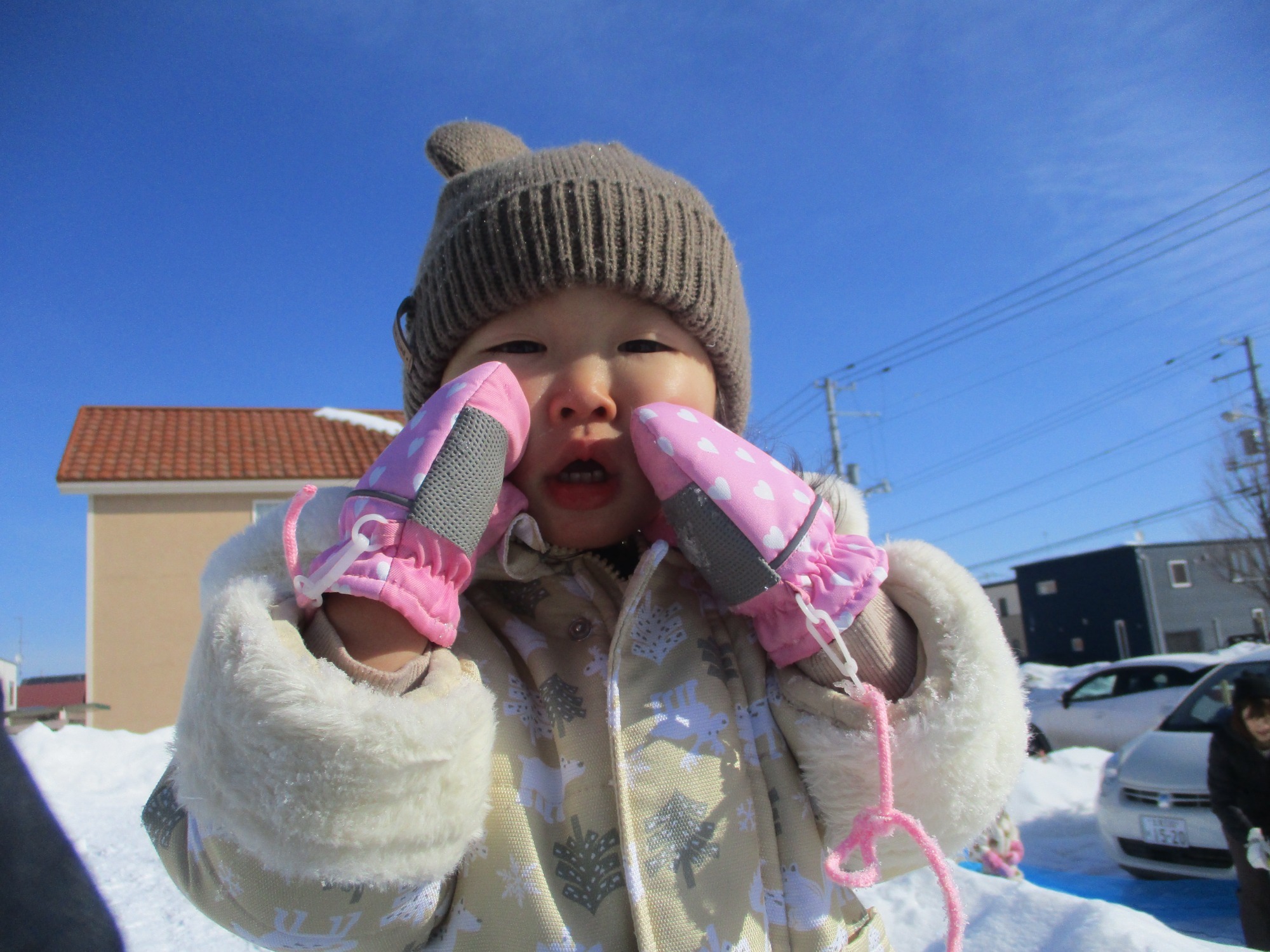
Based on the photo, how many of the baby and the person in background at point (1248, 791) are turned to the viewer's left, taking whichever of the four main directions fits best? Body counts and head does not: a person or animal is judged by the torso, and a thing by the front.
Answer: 0

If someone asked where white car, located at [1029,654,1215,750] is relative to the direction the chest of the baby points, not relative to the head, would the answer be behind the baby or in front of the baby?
behind

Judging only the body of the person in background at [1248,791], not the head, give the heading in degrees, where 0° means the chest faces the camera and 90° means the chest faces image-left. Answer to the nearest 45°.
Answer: approximately 0°

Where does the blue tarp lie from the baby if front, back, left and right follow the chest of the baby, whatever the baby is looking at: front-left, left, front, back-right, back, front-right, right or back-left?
back-left

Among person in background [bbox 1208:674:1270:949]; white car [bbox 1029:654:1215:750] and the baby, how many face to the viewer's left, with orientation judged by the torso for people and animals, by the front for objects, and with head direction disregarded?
1

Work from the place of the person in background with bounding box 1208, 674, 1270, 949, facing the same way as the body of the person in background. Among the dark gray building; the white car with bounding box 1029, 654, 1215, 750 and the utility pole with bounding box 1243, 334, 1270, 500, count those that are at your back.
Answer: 3

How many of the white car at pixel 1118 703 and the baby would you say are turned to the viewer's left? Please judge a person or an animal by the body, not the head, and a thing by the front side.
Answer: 1

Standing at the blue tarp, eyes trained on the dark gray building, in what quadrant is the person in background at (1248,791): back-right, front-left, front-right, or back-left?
back-right

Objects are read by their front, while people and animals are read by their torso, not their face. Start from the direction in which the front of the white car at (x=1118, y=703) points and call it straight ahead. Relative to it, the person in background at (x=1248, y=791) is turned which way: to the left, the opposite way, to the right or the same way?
to the left

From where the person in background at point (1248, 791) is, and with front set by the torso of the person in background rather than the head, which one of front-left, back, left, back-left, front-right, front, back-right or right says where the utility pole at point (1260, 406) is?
back

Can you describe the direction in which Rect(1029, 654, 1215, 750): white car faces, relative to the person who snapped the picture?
facing to the left of the viewer
